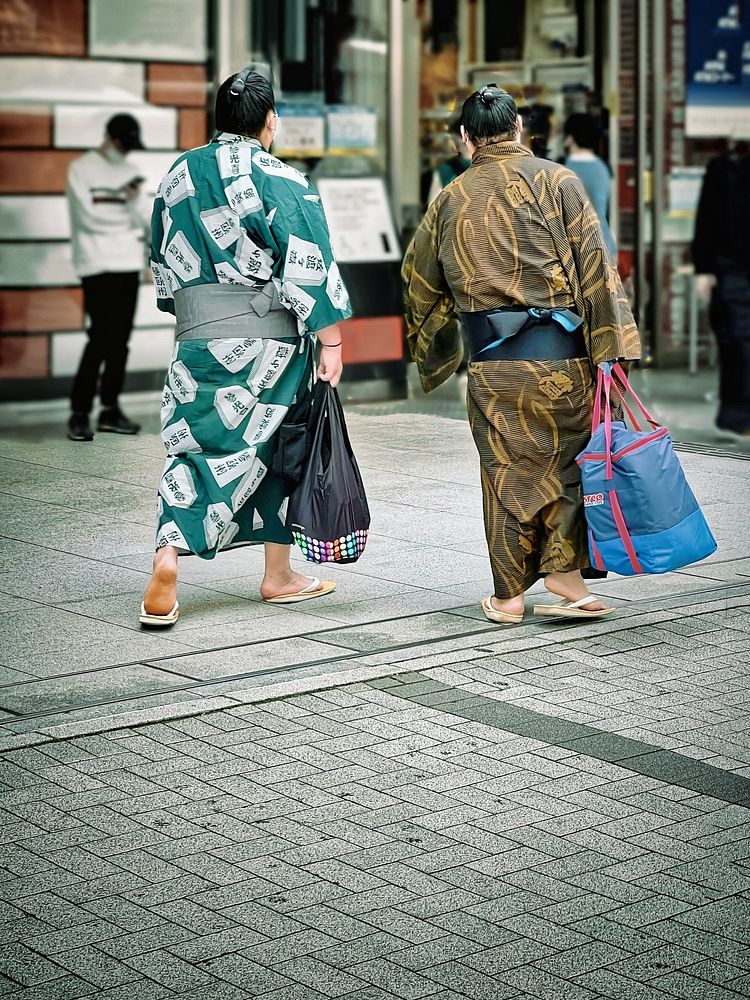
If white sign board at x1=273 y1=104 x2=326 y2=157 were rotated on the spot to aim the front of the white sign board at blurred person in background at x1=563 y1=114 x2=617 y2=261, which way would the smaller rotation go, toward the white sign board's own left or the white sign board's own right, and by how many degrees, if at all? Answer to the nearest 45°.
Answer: approximately 90° to the white sign board's own left

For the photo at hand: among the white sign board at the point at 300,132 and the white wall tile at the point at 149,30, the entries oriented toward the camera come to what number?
2

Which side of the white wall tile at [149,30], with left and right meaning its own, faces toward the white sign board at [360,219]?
left

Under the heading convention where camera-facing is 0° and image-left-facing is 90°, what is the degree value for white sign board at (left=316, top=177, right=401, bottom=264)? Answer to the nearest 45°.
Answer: approximately 0°

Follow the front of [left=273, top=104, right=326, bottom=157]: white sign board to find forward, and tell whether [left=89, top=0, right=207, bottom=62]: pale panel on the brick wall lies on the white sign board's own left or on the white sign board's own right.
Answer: on the white sign board's own right

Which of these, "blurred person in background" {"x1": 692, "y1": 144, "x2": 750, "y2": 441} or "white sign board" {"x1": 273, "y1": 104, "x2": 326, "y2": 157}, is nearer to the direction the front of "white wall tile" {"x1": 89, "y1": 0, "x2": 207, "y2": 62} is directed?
the blurred person in background

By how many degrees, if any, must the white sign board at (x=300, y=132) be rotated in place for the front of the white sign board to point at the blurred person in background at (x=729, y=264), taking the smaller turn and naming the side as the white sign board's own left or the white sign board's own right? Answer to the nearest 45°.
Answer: approximately 45° to the white sign board's own left

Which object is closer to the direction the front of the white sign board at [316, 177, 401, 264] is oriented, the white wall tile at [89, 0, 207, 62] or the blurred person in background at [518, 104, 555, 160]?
the white wall tile

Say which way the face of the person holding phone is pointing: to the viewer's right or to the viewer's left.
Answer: to the viewer's right

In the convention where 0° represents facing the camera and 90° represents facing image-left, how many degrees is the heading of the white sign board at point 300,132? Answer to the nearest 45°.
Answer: approximately 0°
